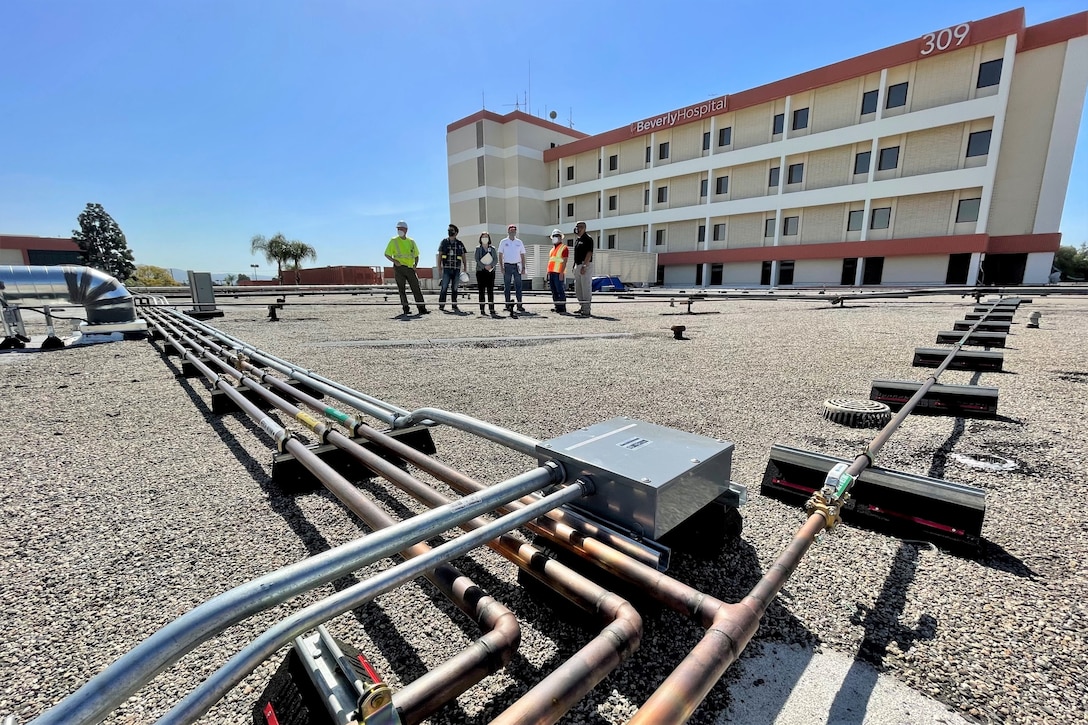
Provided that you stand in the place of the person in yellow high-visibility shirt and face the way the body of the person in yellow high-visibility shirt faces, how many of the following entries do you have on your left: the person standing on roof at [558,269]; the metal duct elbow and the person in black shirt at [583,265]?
2

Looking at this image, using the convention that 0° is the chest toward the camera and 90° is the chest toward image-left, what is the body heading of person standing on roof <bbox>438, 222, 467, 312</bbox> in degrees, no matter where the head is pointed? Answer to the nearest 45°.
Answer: approximately 0°

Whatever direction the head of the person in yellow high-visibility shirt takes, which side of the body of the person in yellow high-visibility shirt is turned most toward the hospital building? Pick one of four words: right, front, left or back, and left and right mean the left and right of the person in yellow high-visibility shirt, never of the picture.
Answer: left

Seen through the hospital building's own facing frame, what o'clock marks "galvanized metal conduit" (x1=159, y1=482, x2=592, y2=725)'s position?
The galvanized metal conduit is roughly at 11 o'clock from the hospital building.

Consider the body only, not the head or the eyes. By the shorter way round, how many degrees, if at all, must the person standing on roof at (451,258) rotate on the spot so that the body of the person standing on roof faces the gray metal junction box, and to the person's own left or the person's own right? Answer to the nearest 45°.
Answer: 0° — they already face it

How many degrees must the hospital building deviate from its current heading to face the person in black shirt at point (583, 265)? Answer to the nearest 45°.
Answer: approximately 45° to its left

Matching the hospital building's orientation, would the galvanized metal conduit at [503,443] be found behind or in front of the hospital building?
in front

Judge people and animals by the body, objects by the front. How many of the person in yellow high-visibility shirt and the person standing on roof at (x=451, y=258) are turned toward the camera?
2

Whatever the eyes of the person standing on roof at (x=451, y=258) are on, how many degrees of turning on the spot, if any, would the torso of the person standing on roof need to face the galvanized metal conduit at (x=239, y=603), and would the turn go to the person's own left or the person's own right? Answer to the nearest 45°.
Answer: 0° — they already face it

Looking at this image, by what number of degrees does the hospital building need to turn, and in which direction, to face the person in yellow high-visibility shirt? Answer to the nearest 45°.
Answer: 0° — it already faces them

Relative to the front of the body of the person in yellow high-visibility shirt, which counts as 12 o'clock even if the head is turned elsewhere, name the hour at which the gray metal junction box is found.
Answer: The gray metal junction box is roughly at 12 o'clock from the person in yellow high-visibility shirt.
